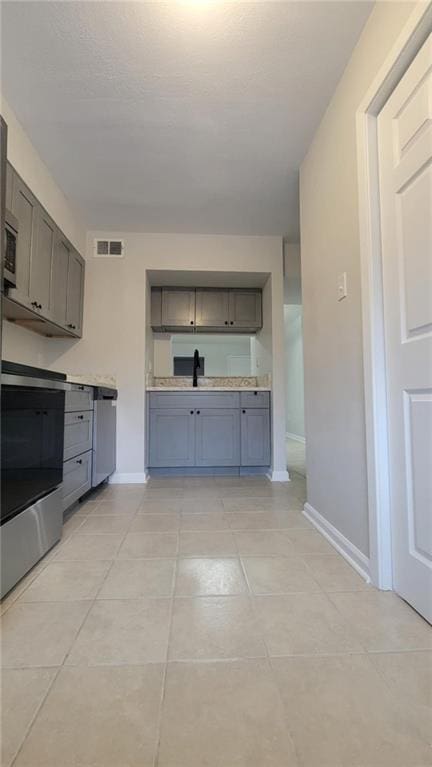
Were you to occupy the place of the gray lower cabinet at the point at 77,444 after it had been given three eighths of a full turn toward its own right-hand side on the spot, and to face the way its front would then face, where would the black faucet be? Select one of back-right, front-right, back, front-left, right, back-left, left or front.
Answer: back-right

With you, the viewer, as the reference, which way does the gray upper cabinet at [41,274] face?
facing the viewer and to the right of the viewer

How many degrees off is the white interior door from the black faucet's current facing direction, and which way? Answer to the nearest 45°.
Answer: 0° — it already faces it

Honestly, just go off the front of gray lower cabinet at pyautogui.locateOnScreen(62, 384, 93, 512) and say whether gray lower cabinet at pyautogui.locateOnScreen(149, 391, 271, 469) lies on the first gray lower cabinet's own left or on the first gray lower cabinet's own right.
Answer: on the first gray lower cabinet's own left

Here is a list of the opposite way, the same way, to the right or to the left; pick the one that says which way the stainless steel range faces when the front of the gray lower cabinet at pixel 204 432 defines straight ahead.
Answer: to the left

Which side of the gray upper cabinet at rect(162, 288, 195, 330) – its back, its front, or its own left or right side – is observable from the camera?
front

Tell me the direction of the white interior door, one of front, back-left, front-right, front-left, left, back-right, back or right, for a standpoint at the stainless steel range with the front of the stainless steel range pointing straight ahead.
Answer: front

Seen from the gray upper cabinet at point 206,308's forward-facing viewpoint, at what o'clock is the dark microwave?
The dark microwave is roughly at 1 o'clock from the gray upper cabinet.

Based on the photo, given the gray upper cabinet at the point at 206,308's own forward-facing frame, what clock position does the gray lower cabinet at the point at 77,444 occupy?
The gray lower cabinet is roughly at 1 o'clock from the gray upper cabinet.

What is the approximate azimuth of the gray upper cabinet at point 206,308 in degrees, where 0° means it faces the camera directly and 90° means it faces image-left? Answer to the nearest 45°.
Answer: approximately 0°

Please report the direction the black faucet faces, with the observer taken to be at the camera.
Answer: facing the viewer
